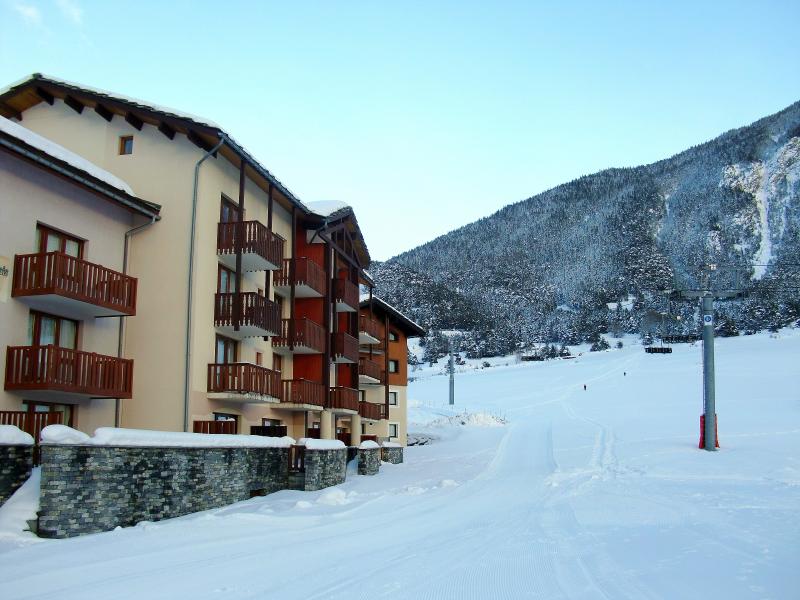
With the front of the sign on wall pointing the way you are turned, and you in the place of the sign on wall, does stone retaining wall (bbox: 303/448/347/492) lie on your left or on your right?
on your left

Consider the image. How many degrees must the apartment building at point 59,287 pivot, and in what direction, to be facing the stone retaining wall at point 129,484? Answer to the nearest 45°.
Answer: approximately 45° to its right

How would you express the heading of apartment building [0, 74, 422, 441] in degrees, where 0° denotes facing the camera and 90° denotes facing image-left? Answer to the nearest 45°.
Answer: approximately 315°

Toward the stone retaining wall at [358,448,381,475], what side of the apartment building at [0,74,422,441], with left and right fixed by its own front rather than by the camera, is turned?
left

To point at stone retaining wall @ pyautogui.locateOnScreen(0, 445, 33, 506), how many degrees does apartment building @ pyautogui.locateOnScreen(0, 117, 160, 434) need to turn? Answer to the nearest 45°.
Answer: approximately 45° to its right

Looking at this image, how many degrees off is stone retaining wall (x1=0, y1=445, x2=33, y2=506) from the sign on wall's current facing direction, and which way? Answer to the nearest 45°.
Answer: approximately 45° to its right

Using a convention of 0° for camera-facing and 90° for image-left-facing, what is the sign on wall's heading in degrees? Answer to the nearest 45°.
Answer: approximately 315°

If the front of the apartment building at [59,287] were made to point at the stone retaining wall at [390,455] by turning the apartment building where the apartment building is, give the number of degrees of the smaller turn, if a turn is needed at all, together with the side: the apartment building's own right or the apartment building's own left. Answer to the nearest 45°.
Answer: approximately 90° to the apartment building's own left
